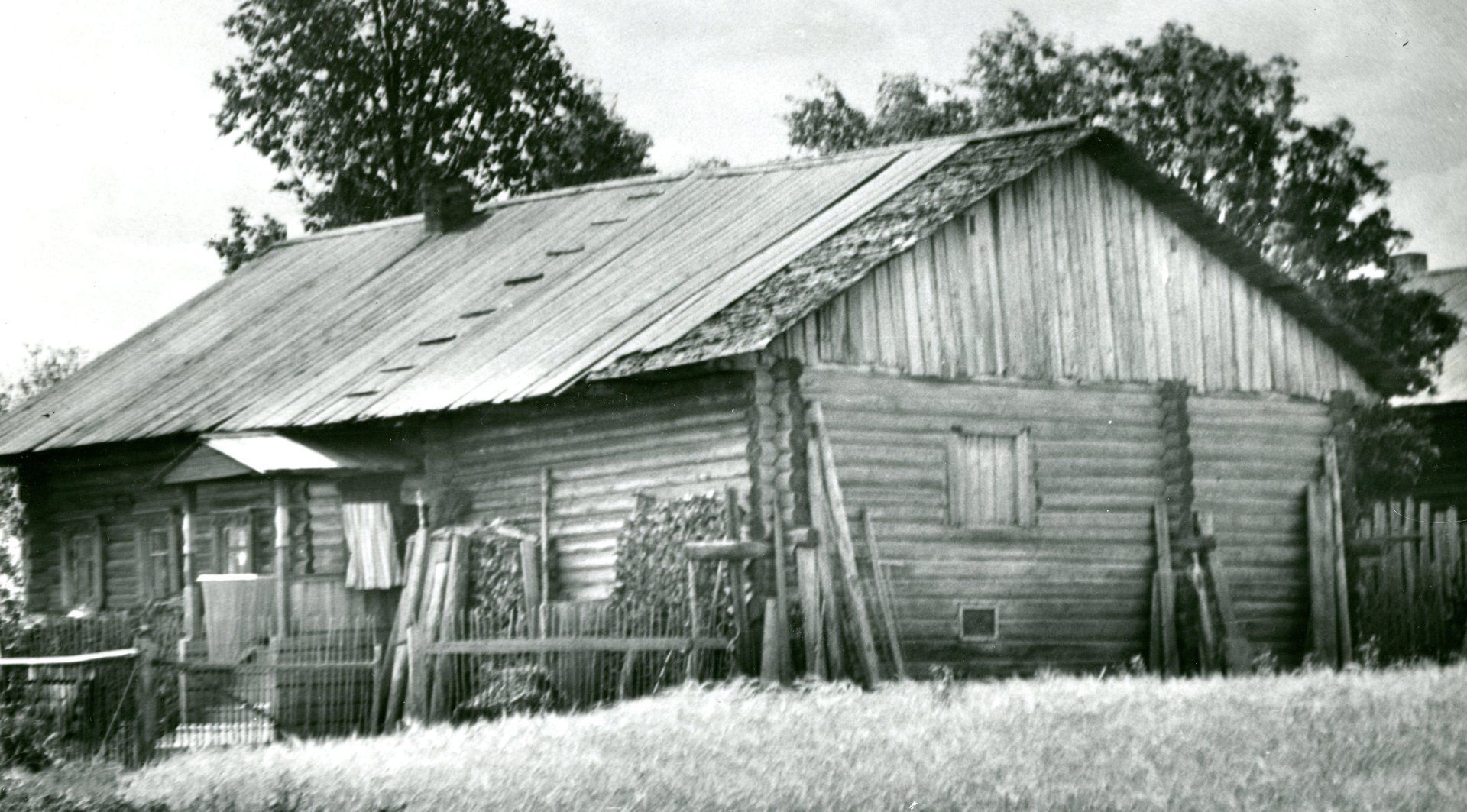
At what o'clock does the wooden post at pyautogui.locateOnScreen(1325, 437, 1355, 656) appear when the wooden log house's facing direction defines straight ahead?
The wooden post is roughly at 7 o'clock from the wooden log house.

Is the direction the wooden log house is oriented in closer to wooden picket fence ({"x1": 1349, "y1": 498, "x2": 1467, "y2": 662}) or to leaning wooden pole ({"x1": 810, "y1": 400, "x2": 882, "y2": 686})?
the leaning wooden pole

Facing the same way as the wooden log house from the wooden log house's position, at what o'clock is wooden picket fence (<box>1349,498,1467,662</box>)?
The wooden picket fence is roughly at 7 o'clock from the wooden log house.

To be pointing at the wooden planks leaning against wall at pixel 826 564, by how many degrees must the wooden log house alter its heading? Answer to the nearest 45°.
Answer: approximately 45° to its left

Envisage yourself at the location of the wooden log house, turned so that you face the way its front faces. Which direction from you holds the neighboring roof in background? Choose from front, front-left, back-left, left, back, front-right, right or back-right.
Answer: back

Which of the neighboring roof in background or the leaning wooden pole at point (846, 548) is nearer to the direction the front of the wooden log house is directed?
the leaning wooden pole

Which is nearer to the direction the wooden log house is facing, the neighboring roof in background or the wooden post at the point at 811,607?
the wooden post

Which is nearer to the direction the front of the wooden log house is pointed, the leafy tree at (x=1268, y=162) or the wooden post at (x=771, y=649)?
the wooden post

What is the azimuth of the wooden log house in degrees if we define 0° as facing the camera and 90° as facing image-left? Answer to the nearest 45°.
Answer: approximately 45°

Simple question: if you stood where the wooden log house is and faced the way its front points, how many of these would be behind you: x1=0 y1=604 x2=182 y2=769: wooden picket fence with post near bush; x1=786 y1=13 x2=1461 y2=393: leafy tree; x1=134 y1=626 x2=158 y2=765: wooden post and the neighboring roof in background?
2
